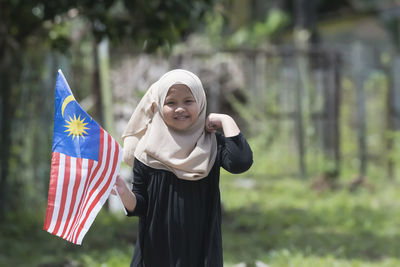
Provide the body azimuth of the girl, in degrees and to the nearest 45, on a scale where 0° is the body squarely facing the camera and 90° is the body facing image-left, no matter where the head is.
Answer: approximately 0°

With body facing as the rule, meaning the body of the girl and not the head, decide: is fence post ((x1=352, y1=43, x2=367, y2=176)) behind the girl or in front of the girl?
behind

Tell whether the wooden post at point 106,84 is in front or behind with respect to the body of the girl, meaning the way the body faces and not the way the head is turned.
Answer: behind
